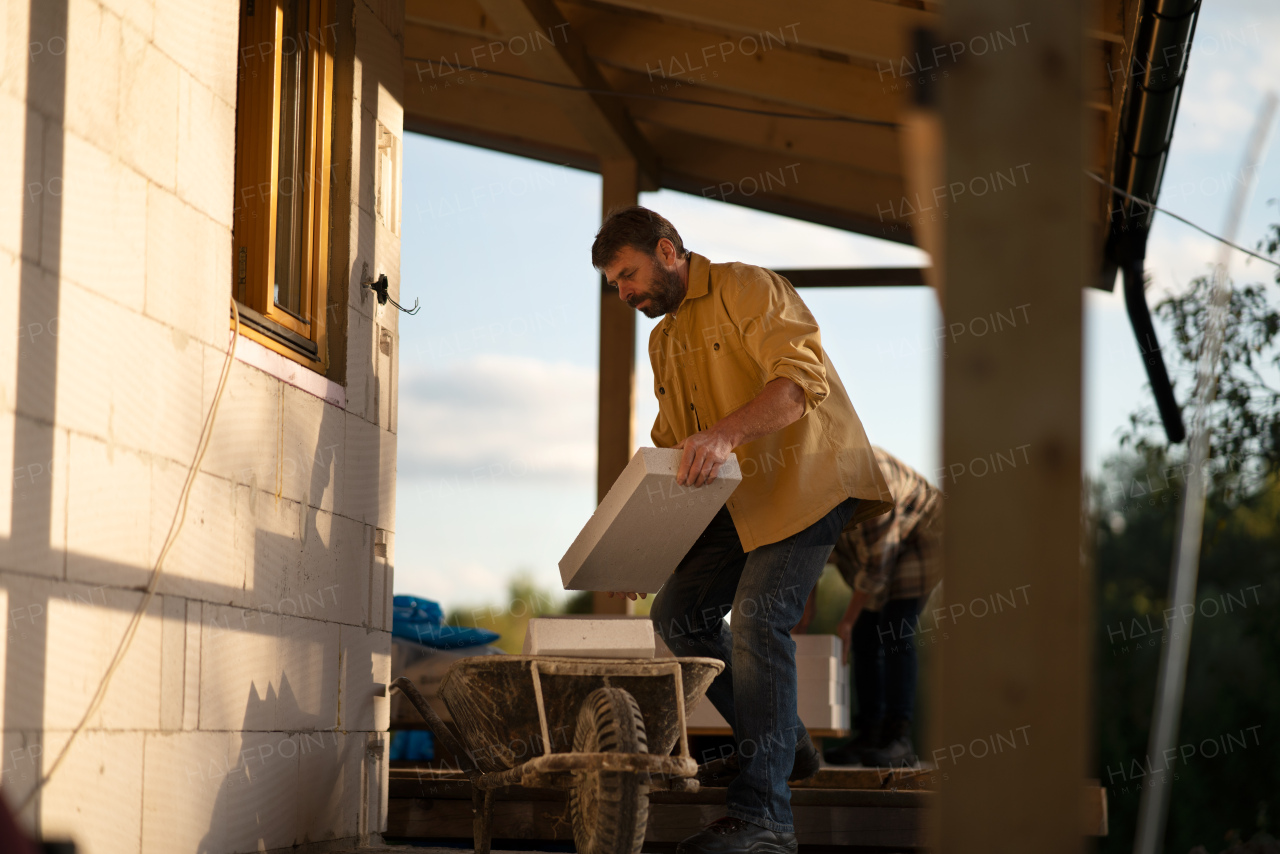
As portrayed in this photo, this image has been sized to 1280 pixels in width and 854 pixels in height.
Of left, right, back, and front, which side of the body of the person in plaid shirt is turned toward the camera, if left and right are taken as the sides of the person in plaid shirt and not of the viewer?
left

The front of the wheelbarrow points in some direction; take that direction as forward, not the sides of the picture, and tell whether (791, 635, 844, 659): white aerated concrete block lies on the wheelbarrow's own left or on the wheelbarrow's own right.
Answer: on the wheelbarrow's own left

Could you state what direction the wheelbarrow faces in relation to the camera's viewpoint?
facing the viewer and to the right of the viewer

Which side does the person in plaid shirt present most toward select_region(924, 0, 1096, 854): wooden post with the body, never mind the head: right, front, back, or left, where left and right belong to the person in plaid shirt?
left

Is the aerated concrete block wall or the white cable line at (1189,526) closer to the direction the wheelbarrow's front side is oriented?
the white cable line

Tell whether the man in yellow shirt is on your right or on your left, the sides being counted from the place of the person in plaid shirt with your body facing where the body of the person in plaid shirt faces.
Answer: on your left

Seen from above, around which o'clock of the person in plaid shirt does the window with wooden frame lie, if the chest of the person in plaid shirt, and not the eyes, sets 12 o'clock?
The window with wooden frame is roughly at 10 o'clock from the person in plaid shirt.

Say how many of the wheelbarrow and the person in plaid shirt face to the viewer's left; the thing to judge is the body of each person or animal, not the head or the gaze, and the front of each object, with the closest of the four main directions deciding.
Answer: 1

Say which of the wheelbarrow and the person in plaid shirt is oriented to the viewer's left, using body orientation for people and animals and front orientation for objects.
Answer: the person in plaid shirt

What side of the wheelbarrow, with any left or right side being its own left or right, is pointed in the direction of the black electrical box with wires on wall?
right
